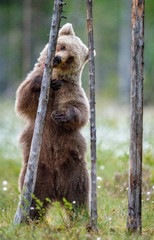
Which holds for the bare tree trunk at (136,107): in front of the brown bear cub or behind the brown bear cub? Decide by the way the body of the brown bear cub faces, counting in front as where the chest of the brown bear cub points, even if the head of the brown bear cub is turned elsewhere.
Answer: in front

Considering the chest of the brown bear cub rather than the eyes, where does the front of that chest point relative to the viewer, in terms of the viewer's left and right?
facing the viewer

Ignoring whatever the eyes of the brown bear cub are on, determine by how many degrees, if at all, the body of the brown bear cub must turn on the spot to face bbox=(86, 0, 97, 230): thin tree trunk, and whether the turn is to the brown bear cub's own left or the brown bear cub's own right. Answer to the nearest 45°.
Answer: approximately 45° to the brown bear cub's own left
